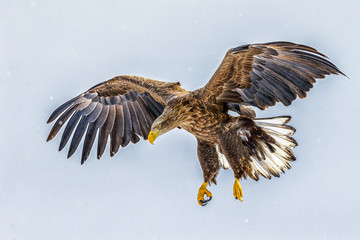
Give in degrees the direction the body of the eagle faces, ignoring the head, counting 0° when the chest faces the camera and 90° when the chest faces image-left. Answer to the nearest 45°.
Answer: approximately 45°
